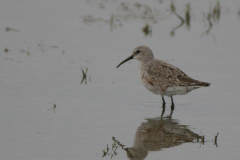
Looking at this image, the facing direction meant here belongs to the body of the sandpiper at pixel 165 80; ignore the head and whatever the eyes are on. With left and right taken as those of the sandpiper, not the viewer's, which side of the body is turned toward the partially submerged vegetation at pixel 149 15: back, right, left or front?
right

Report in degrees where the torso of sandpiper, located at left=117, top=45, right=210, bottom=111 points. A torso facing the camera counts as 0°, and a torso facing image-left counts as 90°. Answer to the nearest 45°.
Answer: approximately 90°
